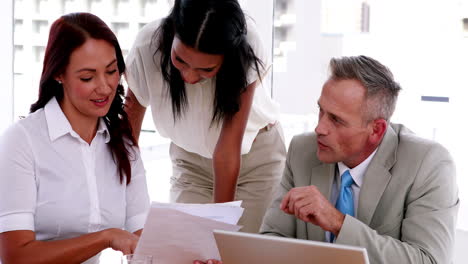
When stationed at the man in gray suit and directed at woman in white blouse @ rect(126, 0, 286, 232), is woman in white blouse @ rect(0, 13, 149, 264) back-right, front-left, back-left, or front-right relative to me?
front-left

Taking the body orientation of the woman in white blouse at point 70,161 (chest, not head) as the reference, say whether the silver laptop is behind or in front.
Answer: in front

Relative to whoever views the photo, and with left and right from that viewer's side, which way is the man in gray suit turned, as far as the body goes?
facing the viewer and to the left of the viewer

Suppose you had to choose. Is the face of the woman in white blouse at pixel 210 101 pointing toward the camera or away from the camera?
toward the camera

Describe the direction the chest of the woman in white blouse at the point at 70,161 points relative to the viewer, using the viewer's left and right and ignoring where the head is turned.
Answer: facing the viewer and to the right of the viewer

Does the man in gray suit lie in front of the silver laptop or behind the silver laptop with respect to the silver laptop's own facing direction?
in front

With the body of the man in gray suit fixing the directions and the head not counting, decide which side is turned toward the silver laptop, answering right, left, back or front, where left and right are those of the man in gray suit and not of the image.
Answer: front

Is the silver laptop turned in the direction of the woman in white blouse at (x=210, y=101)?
no

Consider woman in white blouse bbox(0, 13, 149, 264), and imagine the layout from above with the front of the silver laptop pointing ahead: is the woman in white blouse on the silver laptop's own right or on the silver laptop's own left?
on the silver laptop's own left

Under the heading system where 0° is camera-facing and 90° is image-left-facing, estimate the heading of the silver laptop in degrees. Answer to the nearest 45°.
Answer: approximately 225°

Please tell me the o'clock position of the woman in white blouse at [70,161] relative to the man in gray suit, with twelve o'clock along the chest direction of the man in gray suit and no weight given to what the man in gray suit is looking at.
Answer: The woman in white blouse is roughly at 1 o'clock from the man in gray suit.

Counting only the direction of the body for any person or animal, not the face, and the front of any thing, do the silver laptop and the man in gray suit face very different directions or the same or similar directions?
very different directions

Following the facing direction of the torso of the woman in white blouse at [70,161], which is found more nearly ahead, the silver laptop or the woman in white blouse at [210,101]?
the silver laptop

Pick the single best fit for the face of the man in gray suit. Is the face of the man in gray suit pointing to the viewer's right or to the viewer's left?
to the viewer's left

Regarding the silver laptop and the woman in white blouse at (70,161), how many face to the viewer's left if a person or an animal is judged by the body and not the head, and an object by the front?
0

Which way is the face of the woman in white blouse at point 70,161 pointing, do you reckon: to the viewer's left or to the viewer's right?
to the viewer's right

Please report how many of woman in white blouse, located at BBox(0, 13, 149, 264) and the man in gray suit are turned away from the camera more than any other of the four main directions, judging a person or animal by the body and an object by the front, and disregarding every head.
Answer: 0
